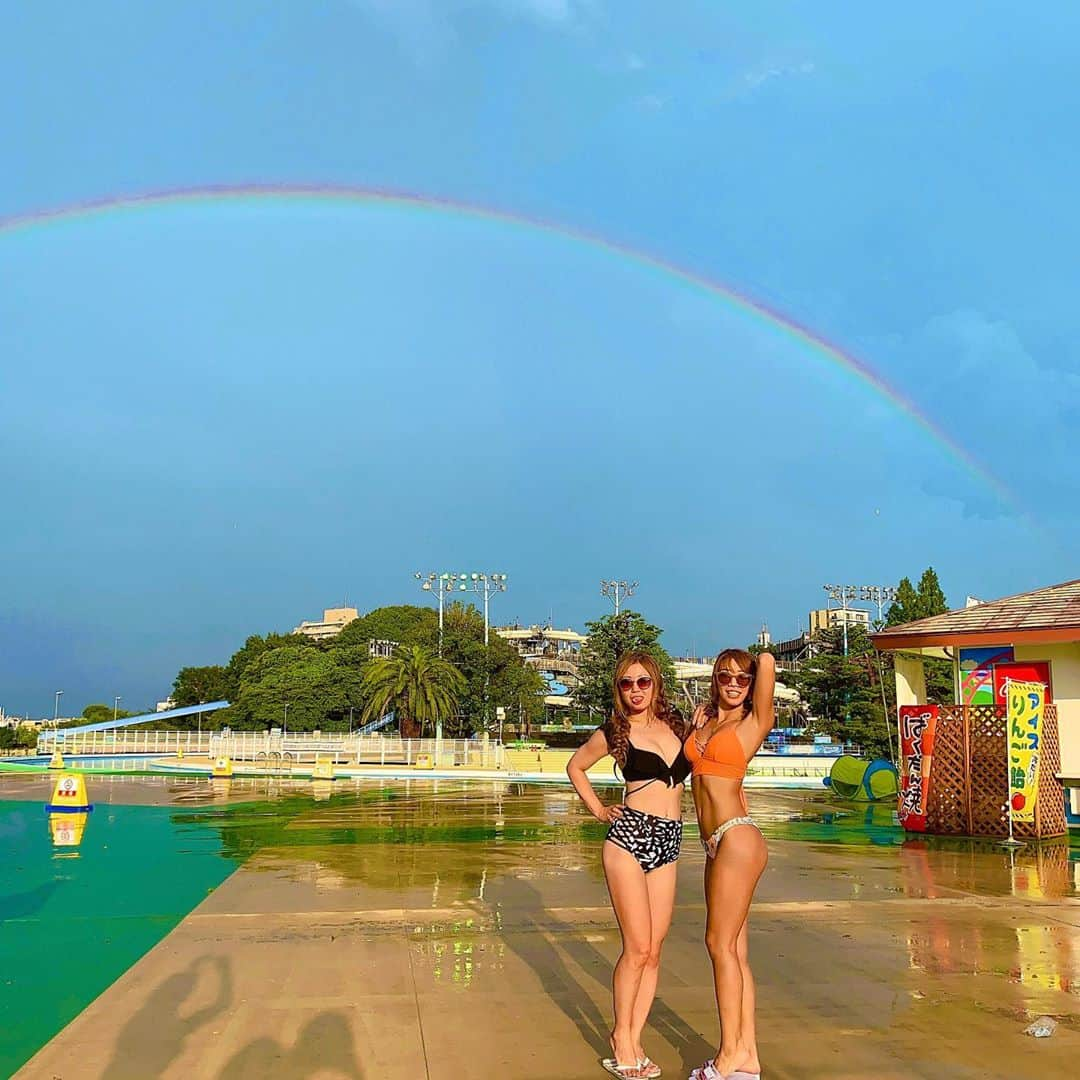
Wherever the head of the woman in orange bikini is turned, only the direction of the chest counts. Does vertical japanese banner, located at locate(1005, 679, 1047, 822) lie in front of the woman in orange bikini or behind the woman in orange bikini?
behind

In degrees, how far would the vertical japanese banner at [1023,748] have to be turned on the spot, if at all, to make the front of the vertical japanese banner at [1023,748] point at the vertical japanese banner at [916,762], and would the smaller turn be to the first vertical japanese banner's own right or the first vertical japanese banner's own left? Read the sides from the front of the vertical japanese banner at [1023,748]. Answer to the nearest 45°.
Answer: approximately 90° to the first vertical japanese banner's own right

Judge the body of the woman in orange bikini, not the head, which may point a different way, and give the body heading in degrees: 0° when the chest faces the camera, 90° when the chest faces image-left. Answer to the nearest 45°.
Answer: approximately 45°

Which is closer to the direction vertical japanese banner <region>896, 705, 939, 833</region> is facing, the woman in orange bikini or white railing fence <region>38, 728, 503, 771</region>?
the woman in orange bikini

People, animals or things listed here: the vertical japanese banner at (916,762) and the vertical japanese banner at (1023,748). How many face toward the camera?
2

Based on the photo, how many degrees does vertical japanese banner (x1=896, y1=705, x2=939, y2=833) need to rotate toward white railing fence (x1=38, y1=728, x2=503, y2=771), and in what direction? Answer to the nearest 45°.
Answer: approximately 135° to its right

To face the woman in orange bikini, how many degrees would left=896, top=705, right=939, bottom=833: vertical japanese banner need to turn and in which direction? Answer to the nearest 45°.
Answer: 0° — it already faces them
